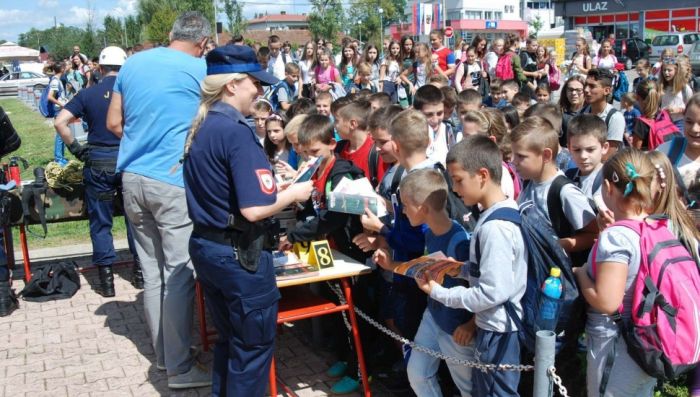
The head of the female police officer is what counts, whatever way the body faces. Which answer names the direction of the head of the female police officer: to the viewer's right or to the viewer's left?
to the viewer's right

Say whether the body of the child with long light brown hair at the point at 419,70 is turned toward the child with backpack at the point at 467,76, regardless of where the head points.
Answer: no

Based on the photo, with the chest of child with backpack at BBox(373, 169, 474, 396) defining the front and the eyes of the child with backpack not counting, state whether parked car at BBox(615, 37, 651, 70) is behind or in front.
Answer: behind

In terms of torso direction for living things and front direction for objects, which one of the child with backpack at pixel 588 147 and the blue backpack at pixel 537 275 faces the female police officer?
the child with backpack

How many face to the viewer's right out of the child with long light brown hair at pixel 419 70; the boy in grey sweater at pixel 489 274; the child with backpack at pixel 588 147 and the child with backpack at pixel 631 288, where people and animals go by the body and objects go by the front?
0

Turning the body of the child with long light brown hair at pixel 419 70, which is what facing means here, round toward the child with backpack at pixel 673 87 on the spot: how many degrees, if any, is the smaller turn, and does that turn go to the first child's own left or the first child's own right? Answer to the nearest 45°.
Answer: approximately 90° to the first child's own left

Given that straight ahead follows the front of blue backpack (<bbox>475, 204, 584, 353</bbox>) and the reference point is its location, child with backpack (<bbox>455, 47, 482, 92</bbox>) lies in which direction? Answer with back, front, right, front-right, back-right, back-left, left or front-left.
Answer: left

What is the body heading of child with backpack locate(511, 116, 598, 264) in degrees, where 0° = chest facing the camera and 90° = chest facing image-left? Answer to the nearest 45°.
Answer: approximately 45°

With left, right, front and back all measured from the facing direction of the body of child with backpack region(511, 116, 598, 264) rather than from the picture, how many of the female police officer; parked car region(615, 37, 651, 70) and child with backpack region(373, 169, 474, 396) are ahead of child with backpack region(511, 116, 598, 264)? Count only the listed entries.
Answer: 2

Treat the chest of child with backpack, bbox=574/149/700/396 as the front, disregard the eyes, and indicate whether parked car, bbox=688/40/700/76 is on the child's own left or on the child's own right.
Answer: on the child's own right

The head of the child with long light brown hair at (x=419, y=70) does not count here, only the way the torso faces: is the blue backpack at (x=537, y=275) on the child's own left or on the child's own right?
on the child's own left

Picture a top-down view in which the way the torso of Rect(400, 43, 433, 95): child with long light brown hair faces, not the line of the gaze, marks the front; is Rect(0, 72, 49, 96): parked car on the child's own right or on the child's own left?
on the child's own right

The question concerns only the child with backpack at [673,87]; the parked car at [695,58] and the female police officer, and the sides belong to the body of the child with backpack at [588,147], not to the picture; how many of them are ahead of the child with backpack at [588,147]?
1

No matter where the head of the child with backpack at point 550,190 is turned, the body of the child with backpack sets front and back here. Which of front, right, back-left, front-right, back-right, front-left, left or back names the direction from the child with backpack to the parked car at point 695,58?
back-right

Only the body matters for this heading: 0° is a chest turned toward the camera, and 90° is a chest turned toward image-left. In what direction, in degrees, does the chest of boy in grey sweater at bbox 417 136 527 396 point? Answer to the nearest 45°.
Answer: approximately 90°

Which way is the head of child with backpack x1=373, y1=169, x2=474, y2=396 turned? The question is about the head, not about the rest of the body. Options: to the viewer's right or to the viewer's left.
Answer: to the viewer's left
